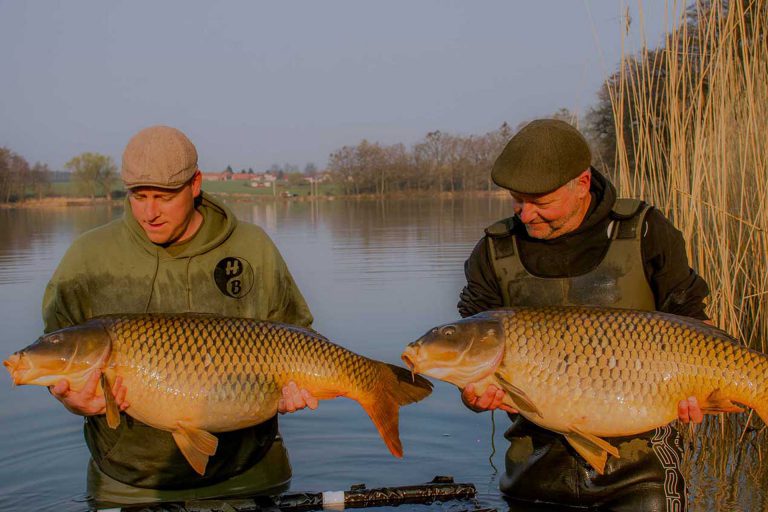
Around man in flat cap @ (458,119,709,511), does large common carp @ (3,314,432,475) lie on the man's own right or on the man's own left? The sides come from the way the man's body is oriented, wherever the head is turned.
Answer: on the man's own right

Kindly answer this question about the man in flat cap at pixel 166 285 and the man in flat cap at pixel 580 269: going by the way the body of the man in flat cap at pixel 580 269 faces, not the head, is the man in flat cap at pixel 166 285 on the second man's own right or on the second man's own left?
on the second man's own right

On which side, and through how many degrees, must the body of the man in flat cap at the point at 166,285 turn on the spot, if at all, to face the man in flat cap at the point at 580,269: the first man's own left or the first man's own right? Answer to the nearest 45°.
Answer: approximately 90° to the first man's own left

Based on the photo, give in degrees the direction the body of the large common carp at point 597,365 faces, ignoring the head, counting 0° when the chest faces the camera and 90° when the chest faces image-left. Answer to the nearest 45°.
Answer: approximately 90°

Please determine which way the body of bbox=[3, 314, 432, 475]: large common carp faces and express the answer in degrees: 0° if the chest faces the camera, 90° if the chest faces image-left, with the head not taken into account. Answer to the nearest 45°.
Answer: approximately 90°

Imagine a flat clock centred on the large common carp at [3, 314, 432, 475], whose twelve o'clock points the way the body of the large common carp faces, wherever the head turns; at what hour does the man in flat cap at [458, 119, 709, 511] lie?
The man in flat cap is roughly at 6 o'clock from the large common carp.

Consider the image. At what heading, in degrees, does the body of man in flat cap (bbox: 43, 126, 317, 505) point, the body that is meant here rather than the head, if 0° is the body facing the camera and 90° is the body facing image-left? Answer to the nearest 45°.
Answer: approximately 0°
